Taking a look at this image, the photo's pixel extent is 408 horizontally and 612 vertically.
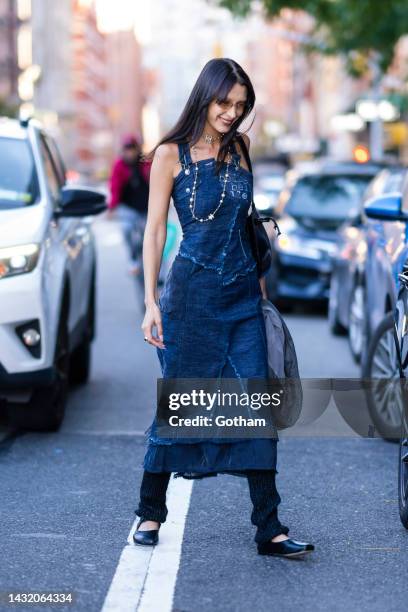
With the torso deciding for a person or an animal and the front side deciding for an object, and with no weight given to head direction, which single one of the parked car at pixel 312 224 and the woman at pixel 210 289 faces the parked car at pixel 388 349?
the parked car at pixel 312 224

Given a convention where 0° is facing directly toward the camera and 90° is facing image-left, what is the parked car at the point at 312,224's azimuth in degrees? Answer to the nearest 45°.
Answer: approximately 0°

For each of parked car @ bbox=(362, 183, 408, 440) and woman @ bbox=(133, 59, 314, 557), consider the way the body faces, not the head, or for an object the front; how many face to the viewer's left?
0

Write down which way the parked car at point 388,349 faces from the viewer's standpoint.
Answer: facing the viewer and to the right of the viewer

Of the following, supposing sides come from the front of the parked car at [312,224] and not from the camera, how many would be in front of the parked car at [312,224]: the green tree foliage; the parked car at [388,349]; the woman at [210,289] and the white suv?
3

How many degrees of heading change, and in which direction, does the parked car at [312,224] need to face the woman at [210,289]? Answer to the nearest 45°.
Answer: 0° — it already faces them

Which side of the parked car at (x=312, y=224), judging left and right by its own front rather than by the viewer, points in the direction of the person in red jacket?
right

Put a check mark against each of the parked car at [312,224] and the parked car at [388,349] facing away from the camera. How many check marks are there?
0
